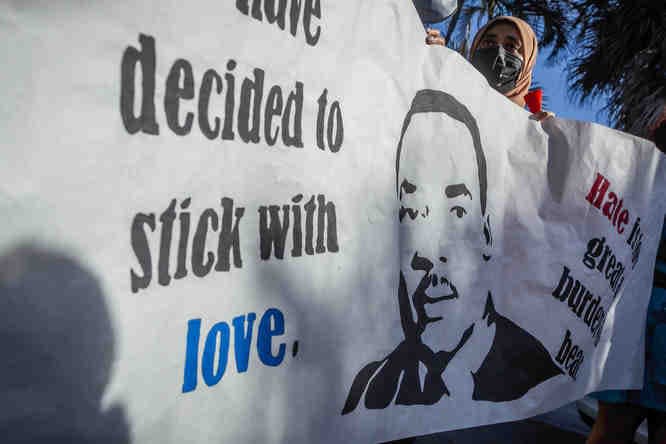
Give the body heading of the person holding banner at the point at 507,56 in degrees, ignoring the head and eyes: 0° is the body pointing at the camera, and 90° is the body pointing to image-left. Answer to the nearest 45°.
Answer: approximately 0°
